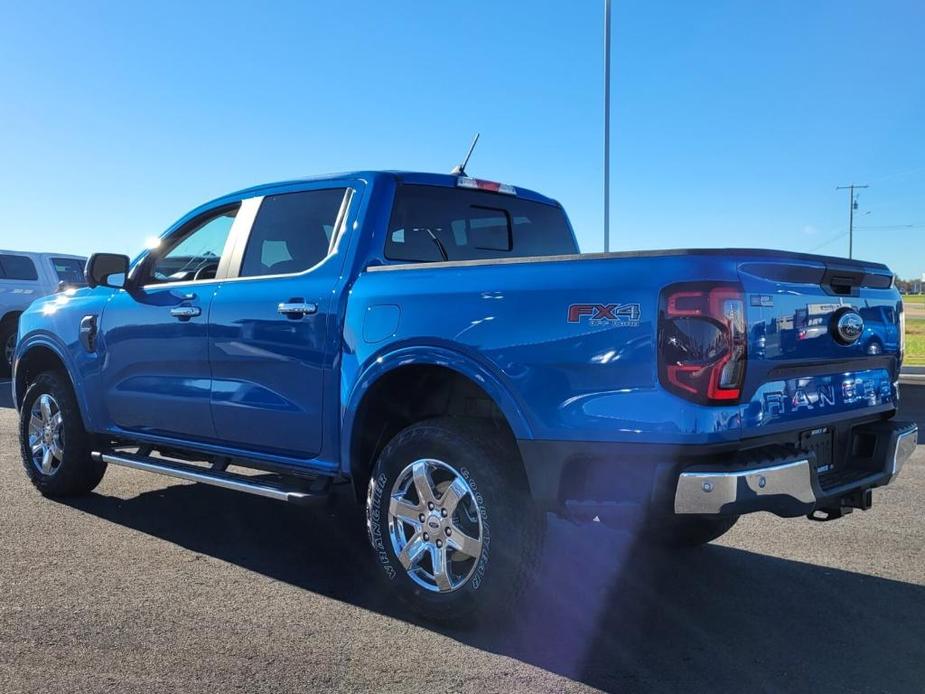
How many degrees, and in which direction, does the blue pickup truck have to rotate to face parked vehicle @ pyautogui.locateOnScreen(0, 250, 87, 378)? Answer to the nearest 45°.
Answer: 0° — it already faces it

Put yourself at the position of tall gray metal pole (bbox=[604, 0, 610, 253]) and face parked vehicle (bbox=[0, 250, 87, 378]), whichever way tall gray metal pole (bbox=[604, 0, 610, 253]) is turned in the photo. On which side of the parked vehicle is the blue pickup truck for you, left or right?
left

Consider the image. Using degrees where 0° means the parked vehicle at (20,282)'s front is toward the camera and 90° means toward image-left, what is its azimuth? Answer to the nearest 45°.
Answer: approximately 135°

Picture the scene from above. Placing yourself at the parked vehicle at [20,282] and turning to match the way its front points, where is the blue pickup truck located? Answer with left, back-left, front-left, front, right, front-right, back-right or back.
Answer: back-left

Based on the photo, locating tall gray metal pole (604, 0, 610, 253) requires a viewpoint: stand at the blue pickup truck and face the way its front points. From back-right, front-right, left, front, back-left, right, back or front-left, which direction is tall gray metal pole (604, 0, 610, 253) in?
front-right

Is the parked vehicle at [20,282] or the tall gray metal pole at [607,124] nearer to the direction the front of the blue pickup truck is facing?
the parked vehicle

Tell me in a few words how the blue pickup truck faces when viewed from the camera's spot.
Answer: facing away from the viewer and to the left of the viewer

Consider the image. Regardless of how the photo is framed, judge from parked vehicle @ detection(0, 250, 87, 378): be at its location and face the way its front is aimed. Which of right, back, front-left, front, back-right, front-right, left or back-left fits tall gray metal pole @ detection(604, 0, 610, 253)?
back-right
